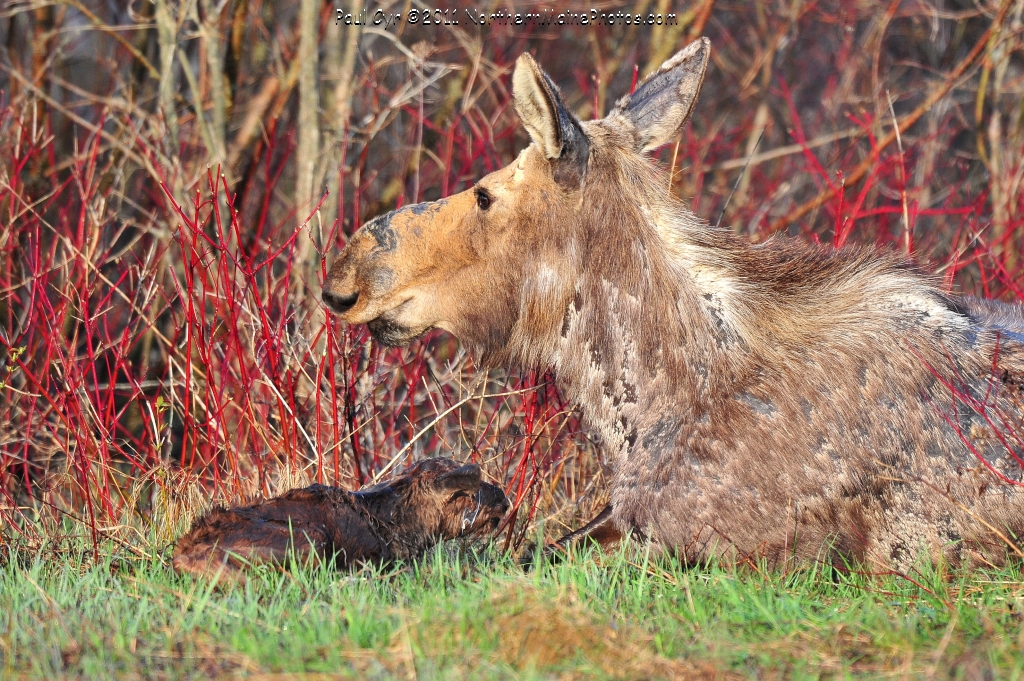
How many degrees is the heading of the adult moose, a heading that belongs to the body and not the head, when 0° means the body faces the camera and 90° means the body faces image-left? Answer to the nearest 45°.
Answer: approximately 90°

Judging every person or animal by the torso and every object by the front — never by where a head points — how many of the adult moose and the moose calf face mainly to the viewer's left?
1

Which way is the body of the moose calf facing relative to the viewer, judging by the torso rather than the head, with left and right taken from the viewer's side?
facing to the right of the viewer

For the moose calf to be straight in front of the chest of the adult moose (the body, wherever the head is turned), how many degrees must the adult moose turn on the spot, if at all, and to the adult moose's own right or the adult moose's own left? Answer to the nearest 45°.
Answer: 0° — it already faces it

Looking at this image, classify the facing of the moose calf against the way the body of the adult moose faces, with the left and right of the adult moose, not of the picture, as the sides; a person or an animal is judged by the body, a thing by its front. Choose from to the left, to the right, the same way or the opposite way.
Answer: the opposite way

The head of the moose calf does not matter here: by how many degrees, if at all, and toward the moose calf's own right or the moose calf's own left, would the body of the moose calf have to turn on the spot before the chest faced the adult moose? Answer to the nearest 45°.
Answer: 0° — it already faces it
